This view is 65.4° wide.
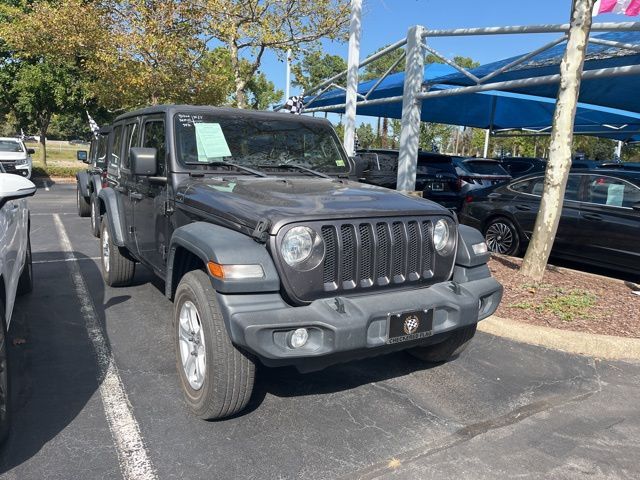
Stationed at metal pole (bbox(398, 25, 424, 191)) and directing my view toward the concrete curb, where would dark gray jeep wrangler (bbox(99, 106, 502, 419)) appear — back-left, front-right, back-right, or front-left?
front-right

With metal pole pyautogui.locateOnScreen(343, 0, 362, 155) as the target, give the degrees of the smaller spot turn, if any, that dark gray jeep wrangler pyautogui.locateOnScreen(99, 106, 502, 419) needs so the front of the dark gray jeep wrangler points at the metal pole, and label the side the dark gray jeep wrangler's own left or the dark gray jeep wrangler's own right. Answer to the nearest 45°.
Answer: approximately 135° to the dark gray jeep wrangler's own left

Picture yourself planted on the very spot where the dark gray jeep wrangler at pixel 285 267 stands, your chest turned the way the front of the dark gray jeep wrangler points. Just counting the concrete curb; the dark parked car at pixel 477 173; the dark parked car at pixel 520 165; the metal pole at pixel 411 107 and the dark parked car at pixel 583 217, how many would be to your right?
0

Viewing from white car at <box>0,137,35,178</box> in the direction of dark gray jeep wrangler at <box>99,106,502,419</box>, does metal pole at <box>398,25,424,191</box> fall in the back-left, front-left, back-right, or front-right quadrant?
front-left

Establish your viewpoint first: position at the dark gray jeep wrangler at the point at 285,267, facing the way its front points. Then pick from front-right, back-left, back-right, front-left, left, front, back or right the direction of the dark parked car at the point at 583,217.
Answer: left

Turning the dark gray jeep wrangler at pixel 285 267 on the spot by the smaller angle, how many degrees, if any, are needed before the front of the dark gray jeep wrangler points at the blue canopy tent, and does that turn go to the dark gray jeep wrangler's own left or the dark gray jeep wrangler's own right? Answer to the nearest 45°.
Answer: approximately 90° to the dark gray jeep wrangler's own left

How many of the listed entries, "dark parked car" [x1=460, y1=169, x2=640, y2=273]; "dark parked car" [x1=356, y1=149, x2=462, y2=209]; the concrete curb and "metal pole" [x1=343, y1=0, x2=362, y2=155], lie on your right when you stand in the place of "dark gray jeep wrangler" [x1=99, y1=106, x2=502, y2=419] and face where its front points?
0

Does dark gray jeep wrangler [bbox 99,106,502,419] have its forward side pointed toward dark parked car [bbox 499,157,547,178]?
no

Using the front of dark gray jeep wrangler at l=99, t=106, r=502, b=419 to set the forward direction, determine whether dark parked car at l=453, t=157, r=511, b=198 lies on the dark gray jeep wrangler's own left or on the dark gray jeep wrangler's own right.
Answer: on the dark gray jeep wrangler's own left

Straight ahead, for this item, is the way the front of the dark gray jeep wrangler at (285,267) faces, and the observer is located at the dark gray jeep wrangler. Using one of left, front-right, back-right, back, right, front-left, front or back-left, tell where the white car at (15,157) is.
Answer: back

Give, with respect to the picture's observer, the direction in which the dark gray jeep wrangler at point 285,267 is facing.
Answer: facing the viewer and to the right of the viewer

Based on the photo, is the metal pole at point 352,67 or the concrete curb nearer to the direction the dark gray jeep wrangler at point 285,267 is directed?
the concrete curb

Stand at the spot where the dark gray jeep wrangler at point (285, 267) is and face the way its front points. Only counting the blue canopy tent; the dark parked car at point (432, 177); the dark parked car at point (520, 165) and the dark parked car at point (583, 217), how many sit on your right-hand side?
0

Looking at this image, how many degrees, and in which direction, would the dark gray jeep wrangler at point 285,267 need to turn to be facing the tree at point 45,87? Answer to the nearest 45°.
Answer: approximately 180°
